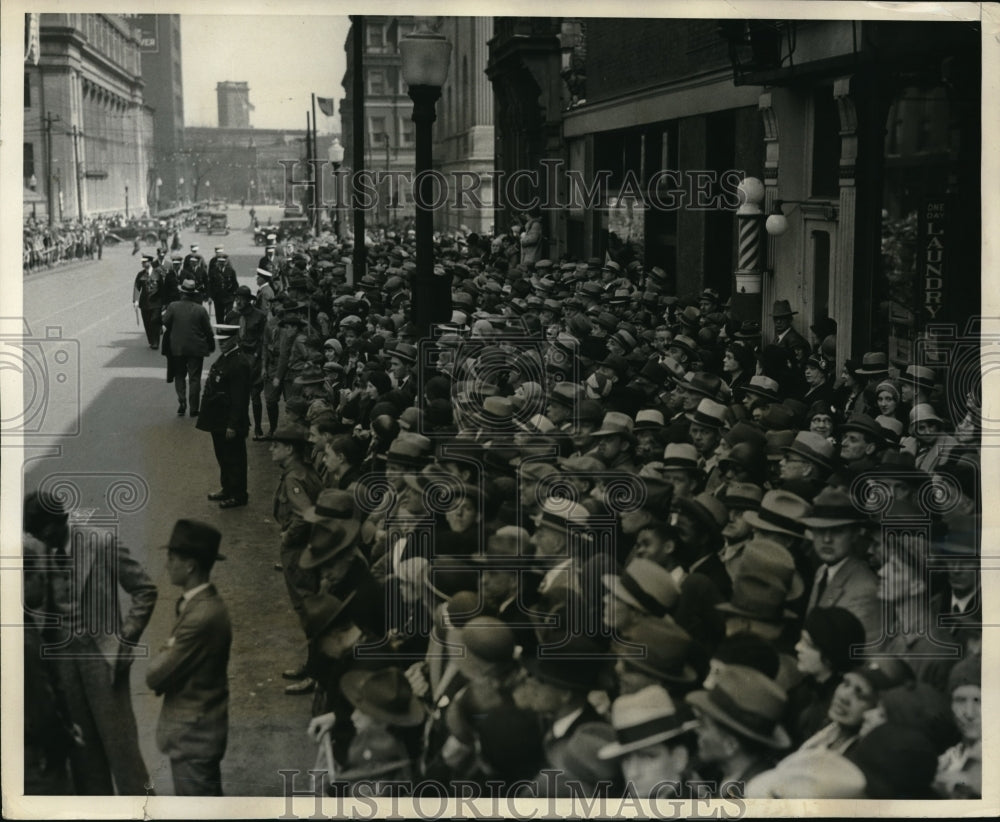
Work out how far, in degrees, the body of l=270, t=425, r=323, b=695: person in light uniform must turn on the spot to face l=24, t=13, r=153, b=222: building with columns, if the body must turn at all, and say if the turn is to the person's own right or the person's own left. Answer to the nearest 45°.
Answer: approximately 45° to the person's own right

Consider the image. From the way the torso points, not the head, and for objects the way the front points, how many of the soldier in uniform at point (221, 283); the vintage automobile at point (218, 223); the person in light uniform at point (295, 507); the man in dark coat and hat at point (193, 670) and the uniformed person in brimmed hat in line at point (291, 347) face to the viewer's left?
3

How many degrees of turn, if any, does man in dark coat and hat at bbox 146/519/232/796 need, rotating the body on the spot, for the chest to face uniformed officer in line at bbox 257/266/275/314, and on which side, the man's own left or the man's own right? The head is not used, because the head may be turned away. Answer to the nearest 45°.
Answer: approximately 90° to the man's own right

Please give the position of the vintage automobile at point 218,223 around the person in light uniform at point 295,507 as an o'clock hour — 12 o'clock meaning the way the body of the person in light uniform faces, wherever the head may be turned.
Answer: The vintage automobile is roughly at 3 o'clock from the person in light uniform.

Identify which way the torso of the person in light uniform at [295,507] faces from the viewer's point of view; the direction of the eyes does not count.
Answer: to the viewer's left

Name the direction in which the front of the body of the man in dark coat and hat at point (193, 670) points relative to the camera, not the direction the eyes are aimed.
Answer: to the viewer's left

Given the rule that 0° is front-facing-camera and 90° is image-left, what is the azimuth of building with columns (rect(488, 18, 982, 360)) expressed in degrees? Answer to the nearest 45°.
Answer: approximately 45°

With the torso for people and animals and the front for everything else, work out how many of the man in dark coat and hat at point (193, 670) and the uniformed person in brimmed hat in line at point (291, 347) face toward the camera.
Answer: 0
